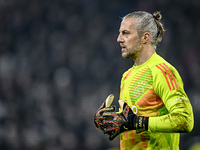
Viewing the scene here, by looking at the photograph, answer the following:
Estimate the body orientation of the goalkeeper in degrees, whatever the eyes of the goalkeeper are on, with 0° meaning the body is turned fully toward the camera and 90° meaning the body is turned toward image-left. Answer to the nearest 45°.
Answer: approximately 45°

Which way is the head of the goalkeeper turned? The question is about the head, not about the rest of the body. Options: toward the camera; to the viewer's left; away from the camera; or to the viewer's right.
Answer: to the viewer's left
